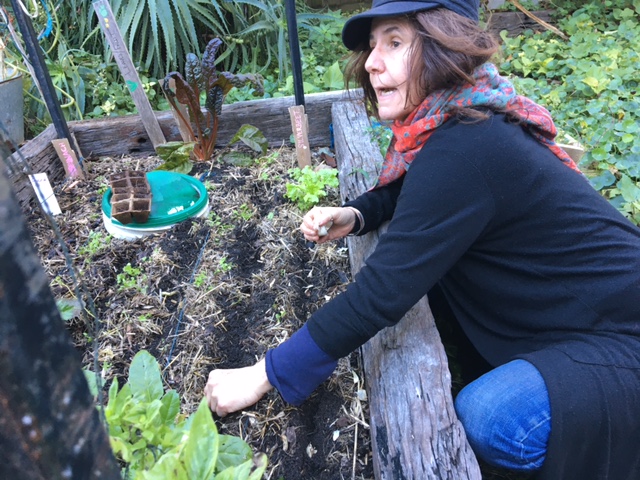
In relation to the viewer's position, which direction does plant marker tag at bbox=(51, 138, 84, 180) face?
facing the viewer

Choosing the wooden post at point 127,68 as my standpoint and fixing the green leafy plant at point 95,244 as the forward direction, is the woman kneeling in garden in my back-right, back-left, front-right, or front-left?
front-left

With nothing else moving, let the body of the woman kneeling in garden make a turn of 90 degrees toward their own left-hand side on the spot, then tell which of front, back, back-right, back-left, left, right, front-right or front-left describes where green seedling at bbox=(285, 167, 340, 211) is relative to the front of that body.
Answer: back-right

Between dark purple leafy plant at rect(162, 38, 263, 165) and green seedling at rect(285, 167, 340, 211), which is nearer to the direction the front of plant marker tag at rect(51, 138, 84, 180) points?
the green seedling

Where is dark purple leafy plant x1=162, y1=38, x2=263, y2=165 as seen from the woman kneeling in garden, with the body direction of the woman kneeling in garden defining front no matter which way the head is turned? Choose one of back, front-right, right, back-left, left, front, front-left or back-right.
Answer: front-right

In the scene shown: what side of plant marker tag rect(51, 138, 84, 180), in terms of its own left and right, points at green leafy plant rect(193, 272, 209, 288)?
front

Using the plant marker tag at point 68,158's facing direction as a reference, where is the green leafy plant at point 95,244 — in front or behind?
in front

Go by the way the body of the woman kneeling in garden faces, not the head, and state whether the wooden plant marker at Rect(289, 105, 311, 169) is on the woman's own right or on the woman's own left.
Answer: on the woman's own right

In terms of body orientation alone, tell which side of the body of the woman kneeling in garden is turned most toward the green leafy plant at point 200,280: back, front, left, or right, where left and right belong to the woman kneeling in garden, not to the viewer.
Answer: front

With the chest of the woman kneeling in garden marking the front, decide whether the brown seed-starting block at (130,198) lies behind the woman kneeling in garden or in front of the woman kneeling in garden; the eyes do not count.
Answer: in front

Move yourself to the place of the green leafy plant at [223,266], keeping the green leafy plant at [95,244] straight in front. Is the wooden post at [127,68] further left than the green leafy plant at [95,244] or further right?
right

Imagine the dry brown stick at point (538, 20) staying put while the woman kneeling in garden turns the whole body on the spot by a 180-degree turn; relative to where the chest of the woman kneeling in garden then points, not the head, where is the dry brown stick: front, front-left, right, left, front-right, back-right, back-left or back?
left

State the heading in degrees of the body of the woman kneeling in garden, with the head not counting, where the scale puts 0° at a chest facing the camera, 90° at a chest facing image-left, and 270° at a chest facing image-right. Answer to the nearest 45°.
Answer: approximately 90°

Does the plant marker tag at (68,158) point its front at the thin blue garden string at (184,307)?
yes

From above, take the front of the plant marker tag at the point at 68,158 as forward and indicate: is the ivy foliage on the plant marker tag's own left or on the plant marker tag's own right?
on the plant marker tag's own left
